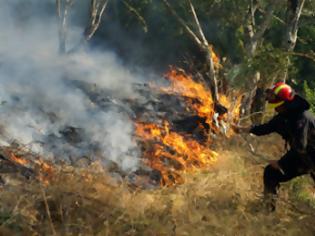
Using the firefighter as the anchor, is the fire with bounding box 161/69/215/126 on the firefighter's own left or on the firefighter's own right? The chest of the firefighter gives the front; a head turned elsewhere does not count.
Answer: on the firefighter's own right

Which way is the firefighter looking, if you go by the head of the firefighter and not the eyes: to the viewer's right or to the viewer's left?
to the viewer's left

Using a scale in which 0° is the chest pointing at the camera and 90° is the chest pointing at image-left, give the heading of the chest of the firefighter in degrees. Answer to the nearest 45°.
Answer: approximately 90°
